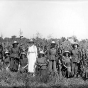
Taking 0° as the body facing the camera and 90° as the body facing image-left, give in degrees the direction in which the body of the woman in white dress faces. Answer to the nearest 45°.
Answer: approximately 45°
